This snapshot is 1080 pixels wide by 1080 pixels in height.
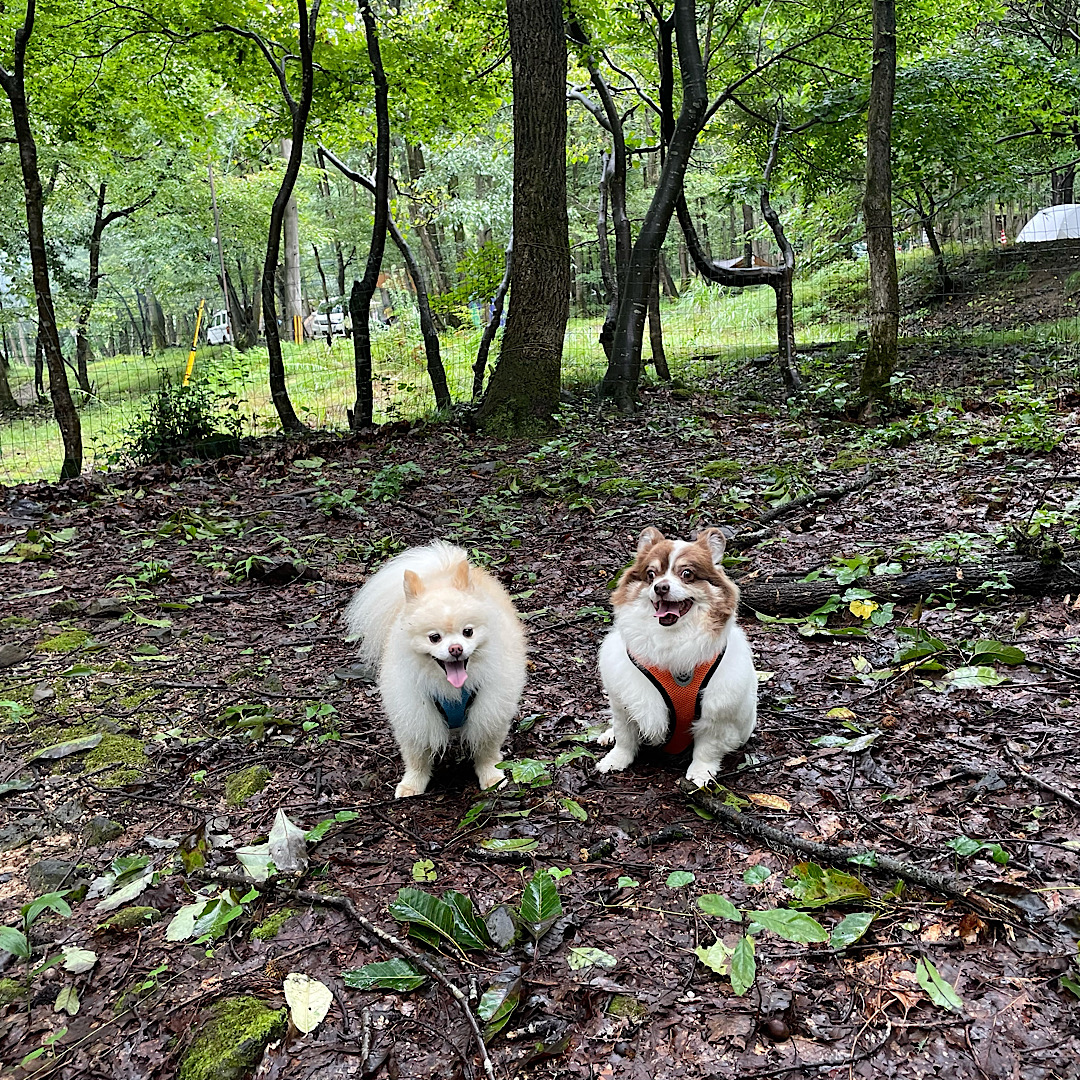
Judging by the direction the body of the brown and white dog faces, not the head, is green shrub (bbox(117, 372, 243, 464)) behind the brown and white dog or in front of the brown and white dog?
behind

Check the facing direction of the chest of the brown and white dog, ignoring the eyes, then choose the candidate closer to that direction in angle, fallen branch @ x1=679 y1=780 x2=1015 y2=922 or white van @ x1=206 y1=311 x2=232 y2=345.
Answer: the fallen branch

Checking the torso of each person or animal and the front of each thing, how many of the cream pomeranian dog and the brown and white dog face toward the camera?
2

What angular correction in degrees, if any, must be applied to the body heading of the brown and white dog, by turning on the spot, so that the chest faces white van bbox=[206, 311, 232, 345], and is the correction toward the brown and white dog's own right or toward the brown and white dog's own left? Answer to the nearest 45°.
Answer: approximately 135° to the brown and white dog's own right

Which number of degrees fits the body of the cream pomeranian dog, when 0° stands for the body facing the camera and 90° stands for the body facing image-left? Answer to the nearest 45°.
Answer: approximately 0°

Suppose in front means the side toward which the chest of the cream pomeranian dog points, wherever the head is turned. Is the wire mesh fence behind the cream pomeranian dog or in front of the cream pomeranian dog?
behind

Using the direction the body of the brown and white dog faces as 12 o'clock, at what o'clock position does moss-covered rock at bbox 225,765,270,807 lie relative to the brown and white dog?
The moss-covered rock is roughly at 3 o'clock from the brown and white dog.

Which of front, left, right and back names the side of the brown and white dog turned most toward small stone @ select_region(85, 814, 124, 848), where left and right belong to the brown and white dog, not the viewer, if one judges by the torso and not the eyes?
right

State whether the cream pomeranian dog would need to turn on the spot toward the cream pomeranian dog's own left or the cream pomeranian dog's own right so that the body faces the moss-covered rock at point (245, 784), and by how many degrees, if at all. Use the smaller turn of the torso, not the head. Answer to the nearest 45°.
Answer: approximately 90° to the cream pomeranian dog's own right

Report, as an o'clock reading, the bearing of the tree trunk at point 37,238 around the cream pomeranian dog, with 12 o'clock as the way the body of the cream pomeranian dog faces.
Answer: The tree trunk is roughly at 5 o'clock from the cream pomeranian dog.

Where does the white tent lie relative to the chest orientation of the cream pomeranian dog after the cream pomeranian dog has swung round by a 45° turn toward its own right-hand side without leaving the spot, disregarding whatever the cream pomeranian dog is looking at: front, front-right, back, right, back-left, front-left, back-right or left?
back

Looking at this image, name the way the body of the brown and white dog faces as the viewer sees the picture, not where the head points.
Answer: toward the camera

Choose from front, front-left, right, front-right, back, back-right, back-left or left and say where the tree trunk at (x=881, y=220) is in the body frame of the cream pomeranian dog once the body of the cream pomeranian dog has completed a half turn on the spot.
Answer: front-right
